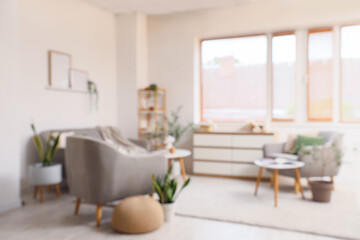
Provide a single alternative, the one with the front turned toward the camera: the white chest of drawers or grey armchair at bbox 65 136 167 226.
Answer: the white chest of drawers

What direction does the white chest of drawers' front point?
toward the camera

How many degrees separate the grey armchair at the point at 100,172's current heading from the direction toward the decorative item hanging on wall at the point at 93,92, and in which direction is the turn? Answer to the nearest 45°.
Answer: approximately 45° to its left

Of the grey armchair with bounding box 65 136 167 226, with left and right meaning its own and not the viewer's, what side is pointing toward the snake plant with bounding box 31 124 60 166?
left

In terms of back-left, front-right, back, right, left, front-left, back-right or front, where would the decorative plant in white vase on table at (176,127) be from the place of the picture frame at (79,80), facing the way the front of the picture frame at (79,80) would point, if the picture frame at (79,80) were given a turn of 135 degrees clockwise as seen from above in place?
back

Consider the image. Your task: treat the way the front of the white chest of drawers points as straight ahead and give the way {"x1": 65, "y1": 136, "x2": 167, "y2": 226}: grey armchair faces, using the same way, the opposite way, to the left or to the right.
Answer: the opposite way

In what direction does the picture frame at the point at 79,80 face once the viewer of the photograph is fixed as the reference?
facing the viewer and to the right of the viewer

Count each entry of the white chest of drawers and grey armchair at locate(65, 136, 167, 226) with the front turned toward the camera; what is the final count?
1

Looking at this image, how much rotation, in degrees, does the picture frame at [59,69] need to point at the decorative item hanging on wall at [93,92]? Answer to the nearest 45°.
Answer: approximately 90° to its left

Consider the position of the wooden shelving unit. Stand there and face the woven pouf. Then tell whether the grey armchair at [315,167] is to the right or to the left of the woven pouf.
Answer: left

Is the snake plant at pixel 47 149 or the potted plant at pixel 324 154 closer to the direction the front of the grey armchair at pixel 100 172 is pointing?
the potted plant

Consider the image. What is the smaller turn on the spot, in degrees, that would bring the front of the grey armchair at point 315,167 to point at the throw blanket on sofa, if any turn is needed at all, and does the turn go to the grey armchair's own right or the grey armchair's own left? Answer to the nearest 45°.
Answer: approximately 45° to the grey armchair's own right

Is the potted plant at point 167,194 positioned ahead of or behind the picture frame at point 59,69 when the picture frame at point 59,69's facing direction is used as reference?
ahead

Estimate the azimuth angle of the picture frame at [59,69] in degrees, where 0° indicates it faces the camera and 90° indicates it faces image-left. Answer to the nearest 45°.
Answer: approximately 315°
